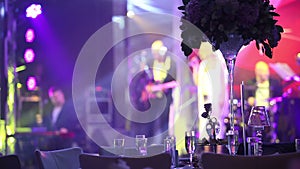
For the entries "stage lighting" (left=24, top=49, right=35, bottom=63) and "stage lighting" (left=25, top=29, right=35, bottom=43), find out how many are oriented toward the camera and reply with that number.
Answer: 2

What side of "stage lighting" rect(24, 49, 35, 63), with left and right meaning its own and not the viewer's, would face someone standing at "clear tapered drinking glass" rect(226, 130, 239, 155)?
front

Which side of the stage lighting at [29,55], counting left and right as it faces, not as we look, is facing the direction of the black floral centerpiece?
front

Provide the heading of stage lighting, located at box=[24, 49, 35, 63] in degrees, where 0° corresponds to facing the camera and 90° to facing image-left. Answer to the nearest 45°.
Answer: approximately 0°

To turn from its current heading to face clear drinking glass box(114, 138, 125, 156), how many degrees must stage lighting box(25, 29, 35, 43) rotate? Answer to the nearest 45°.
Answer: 0° — it already faces it

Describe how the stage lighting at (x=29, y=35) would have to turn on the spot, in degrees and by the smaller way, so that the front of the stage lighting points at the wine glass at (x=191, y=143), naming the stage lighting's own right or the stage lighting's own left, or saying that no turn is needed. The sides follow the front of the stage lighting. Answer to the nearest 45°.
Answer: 0° — it already faces it

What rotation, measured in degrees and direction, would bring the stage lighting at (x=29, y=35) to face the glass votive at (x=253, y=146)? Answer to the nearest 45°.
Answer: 0° — it already faces it

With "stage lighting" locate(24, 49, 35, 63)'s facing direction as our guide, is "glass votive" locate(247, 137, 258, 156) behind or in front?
in front

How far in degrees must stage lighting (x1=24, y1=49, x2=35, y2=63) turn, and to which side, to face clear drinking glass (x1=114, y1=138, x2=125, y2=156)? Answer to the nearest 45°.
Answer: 0° — it already faces it
